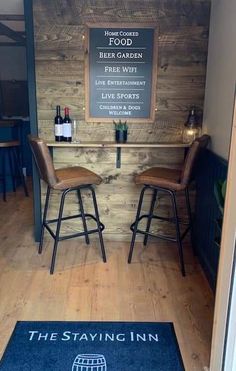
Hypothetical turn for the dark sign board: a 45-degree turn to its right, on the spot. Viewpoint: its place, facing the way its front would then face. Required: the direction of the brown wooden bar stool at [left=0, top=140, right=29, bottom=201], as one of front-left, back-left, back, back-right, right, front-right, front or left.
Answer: right

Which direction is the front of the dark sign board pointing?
toward the camera
